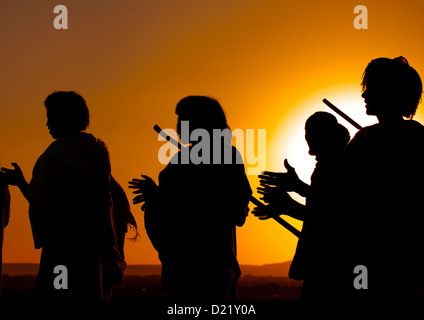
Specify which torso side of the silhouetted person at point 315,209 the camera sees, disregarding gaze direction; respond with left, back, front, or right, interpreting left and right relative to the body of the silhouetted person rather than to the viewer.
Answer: left

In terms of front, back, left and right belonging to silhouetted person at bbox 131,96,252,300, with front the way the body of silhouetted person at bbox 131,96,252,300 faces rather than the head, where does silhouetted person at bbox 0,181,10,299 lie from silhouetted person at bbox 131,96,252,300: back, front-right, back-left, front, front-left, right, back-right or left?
front-right

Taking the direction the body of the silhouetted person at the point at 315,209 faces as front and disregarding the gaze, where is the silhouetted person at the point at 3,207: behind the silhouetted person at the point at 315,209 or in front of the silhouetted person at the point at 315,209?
in front

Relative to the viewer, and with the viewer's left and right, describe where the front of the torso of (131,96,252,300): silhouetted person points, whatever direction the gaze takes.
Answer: facing to the left of the viewer

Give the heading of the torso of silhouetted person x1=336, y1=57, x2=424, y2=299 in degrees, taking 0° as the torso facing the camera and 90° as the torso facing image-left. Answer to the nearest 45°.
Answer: approximately 90°

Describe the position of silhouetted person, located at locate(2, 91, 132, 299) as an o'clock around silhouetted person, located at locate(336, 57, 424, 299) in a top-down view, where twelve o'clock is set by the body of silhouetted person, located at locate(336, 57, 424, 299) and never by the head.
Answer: silhouetted person, located at locate(2, 91, 132, 299) is roughly at 1 o'clock from silhouetted person, located at locate(336, 57, 424, 299).

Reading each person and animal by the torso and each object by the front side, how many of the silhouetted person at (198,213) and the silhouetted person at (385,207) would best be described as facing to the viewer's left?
2

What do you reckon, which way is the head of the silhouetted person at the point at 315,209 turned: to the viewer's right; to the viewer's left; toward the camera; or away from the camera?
to the viewer's left

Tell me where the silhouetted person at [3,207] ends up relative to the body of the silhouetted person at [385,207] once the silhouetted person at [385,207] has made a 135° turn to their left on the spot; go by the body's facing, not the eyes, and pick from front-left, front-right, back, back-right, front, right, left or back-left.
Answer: back
